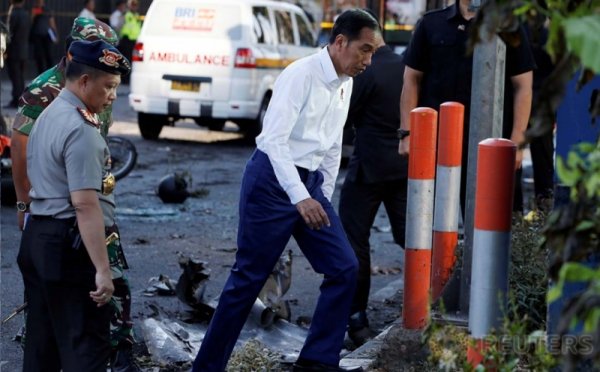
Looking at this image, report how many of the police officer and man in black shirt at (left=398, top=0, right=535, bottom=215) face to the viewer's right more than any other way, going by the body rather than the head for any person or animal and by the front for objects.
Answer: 1

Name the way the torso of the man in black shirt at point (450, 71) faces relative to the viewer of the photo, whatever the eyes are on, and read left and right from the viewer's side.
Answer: facing the viewer

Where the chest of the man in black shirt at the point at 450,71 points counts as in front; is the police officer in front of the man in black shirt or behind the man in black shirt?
in front

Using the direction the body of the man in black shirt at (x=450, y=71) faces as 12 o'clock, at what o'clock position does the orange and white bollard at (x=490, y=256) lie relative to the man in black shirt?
The orange and white bollard is roughly at 12 o'clock from the man in black shirt.

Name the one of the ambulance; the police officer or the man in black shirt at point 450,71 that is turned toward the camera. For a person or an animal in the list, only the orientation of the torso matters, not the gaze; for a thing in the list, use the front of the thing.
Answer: the man in black shirt

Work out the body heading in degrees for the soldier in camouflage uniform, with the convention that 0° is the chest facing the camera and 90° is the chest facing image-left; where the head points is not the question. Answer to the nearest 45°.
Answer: approximately 315°

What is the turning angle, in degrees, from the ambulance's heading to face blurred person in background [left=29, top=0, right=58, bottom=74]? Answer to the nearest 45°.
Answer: approximately 90° to its left

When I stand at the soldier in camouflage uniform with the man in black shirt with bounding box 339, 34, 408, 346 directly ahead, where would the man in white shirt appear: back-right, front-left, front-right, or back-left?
front-right

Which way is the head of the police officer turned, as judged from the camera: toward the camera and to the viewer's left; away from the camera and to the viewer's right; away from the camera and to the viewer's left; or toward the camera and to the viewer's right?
toward the camera and to the viewer's right
